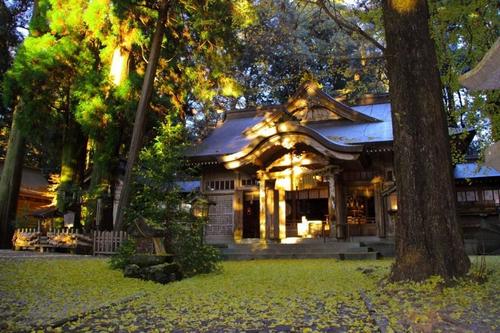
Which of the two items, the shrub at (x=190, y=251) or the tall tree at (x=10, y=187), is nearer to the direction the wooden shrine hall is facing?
the shrub

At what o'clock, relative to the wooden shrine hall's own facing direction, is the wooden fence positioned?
The wooden fence is roughly at 2 o'clock from the wooden shrine hall.

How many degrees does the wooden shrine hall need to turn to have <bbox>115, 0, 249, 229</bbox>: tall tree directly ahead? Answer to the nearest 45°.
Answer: approximately 90° to its right

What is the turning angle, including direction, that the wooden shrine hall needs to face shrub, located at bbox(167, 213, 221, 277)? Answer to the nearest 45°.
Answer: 0° — it already faces it

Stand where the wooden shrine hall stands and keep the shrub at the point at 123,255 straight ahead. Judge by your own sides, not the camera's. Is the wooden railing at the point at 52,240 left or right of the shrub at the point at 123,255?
right

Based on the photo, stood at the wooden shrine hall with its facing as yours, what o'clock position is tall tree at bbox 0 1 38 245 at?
The tall tree is roughly at 3 o'clock from the wooden shrine hall.

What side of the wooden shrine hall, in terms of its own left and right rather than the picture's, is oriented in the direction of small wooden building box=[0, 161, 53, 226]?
right

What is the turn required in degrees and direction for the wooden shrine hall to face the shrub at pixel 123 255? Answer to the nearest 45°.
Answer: approximately 45° to its right

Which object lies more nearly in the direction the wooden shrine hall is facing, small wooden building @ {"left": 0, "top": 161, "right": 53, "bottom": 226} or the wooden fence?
the wooden fence

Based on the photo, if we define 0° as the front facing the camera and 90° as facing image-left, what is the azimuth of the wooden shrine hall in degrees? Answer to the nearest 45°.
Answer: approximately 0°

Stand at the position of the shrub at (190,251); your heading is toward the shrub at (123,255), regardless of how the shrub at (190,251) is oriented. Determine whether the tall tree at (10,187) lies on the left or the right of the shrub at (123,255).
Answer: right
